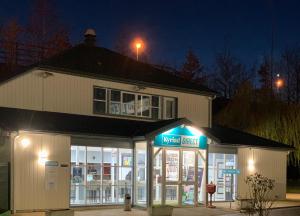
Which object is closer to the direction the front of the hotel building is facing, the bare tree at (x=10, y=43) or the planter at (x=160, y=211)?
the planter

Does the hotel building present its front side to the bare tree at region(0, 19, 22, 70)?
no

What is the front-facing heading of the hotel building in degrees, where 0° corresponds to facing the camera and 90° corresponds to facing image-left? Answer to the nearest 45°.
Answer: approximately 315°

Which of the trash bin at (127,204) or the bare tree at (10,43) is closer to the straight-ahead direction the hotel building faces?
the trash bin
